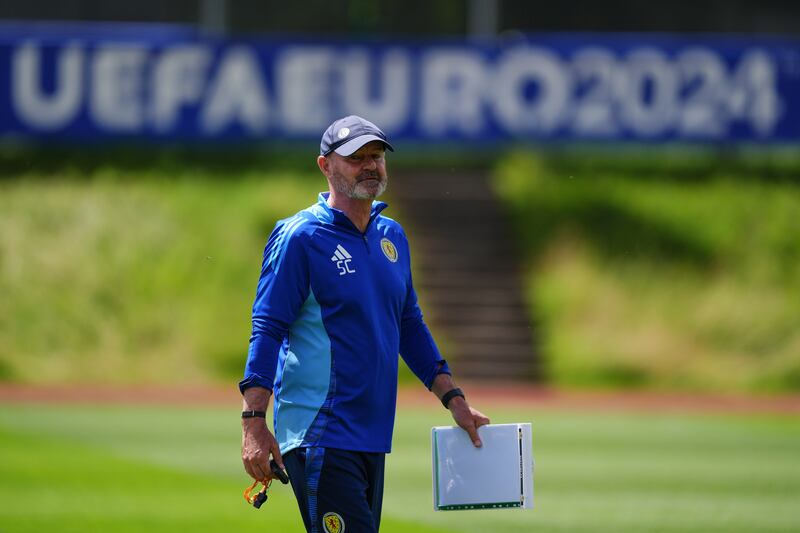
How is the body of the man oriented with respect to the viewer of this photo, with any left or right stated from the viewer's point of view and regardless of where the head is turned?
facing the viewer and to the right of the viewer

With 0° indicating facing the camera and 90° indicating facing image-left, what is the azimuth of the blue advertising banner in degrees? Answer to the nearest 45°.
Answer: approximately 0°

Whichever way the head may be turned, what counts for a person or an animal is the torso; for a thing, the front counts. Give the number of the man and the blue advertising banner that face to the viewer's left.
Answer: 0

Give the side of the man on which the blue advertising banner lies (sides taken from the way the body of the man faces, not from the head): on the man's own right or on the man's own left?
on the man's own left

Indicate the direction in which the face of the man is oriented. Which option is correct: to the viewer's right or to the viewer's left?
to the viewer's right

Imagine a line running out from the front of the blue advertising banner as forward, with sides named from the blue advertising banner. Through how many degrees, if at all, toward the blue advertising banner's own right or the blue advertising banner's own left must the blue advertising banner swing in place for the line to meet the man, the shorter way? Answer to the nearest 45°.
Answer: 0° — it already faces them
